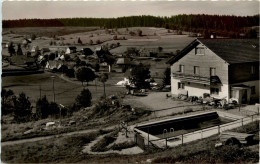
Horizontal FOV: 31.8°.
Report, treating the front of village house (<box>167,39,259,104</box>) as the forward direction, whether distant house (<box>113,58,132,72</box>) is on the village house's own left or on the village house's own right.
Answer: on the village house's own right

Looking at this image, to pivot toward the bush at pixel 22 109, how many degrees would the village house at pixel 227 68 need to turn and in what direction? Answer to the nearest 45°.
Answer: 0° — it already faces it

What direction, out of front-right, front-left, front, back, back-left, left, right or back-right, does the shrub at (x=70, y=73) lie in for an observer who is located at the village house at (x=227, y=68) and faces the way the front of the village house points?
front-right

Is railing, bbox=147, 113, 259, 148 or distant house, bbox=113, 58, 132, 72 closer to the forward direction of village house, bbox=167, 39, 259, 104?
the railing

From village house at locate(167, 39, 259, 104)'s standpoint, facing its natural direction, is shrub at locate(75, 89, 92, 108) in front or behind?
in front

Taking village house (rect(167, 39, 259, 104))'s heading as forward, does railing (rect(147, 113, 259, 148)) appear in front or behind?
in front

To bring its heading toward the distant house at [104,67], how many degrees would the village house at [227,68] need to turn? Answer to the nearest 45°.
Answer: approximately 90° to its right

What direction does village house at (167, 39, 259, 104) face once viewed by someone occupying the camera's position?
facing the viewer and to the left of the viewer

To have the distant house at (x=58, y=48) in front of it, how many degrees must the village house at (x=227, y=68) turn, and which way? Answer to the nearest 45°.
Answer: approximately 45° to its right

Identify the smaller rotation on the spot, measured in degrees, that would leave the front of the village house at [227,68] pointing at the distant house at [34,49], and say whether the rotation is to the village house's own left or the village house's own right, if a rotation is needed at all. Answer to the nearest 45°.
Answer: approximately 45° to the village house's own right
